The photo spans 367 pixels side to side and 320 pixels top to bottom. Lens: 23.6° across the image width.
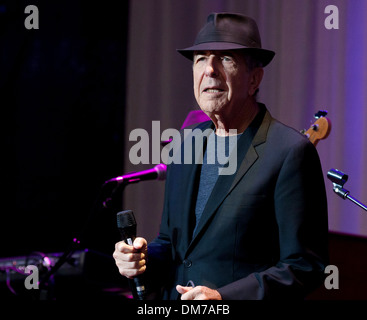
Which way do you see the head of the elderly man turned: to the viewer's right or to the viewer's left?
to the viewer's left

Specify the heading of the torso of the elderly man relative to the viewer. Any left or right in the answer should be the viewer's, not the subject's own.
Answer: facing the viewer and to the left of the viewer
